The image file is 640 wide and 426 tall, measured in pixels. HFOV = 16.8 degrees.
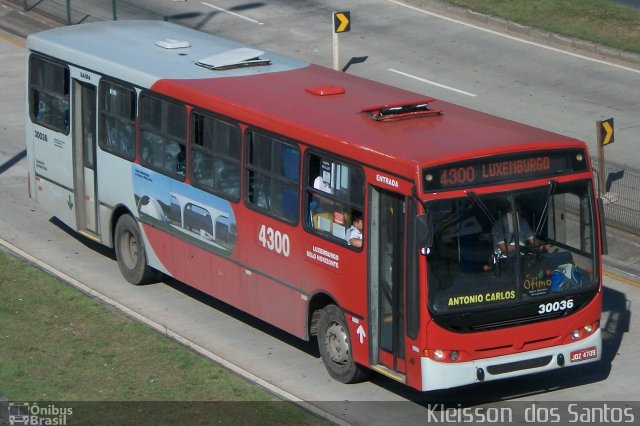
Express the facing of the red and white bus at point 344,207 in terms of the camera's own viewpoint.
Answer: facing the viewer and to the right of the viewer

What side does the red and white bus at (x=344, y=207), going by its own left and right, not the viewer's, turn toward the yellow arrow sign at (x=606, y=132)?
left

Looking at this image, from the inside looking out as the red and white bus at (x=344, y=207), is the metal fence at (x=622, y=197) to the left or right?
on its left
